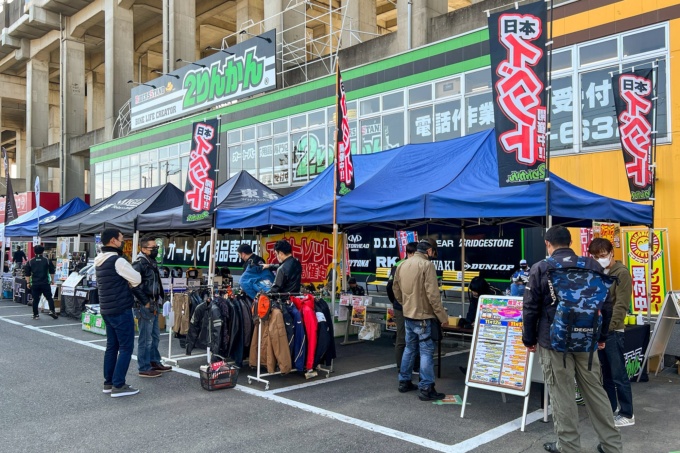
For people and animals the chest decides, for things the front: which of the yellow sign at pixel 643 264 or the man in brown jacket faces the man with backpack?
the yellow sign

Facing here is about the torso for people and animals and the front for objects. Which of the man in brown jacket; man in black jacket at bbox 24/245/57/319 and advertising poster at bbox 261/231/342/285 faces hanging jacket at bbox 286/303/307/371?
the advertising poster

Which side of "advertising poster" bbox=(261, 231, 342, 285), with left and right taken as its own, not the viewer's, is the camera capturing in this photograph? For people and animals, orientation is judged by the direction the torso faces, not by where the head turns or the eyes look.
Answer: front

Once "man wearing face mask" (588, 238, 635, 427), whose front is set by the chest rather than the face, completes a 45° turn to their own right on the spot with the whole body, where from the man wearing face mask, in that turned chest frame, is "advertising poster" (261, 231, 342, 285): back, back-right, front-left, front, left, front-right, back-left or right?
front-right

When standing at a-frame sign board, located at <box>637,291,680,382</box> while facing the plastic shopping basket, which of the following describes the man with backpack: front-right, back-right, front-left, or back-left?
front-left

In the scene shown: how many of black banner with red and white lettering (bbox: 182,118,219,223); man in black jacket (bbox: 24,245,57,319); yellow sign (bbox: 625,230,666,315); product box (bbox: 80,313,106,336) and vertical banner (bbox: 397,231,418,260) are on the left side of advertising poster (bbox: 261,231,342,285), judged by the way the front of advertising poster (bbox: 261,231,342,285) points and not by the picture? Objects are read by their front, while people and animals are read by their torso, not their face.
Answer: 2

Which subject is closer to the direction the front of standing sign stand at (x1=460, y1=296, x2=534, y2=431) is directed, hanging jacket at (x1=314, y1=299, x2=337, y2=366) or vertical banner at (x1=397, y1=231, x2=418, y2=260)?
the hanging jacket

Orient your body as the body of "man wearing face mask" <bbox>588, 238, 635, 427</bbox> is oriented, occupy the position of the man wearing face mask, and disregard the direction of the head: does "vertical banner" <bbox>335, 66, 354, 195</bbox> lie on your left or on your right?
on your right

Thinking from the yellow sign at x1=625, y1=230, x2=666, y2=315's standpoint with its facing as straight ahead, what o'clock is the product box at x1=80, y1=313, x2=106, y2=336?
The product box is roughly at 2 o'clock from the yellow sign.

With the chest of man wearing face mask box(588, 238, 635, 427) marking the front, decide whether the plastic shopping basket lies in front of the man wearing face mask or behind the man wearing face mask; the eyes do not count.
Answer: in front

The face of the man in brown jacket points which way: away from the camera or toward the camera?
away from the camera

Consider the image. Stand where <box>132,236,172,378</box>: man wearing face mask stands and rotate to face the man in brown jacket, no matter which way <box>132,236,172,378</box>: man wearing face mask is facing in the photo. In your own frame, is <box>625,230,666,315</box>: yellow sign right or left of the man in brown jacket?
left

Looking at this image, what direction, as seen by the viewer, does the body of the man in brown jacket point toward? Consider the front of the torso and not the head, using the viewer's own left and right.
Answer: facing away from the viewer and to the right of the viewer

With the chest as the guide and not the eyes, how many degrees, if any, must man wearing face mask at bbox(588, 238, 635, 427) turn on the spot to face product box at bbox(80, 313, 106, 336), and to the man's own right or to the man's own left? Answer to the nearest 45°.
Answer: approximately 45° to the man's own right

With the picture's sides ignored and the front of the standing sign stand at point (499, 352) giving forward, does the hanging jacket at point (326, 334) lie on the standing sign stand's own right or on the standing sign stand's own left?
on the standing sign stand's own right
